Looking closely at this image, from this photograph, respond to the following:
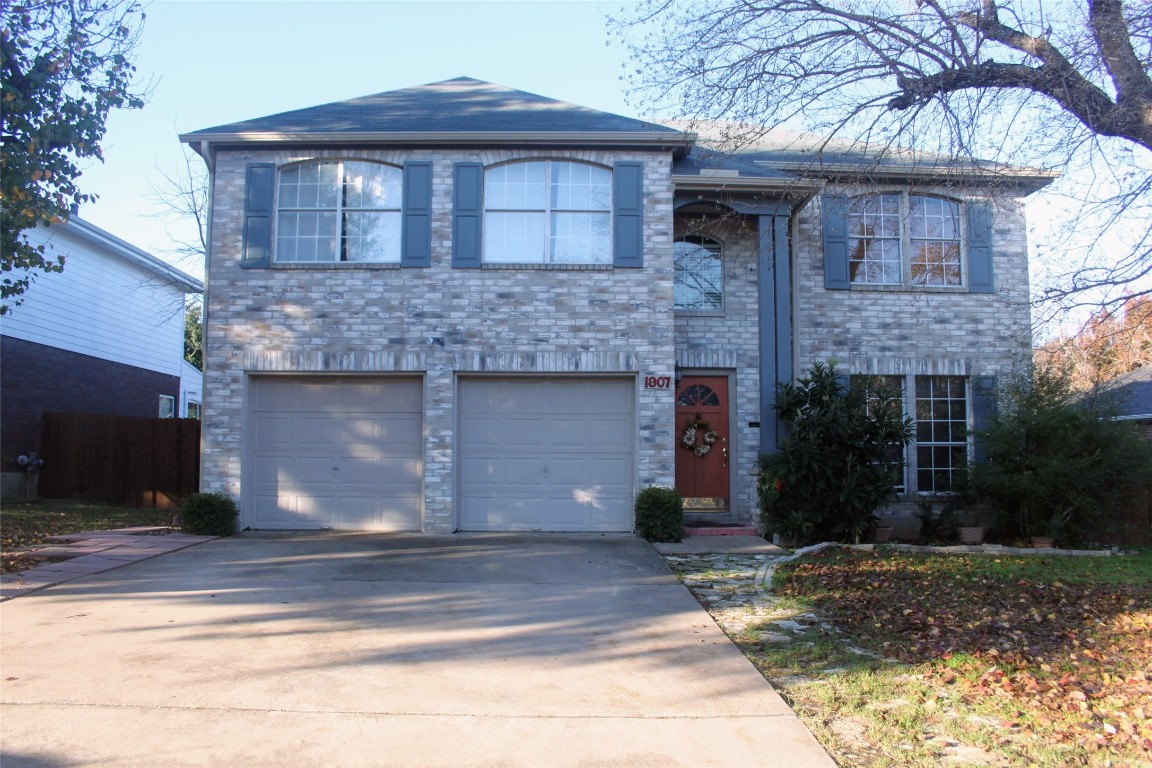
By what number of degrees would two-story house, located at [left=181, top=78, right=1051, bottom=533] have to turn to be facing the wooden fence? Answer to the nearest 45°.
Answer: approximately 135° to its right

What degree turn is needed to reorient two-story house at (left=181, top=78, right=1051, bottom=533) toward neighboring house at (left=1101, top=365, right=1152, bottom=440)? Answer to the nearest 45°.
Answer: approximately 90° to its left

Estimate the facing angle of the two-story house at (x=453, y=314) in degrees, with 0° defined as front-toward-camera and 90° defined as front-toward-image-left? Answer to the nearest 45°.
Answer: approximately 0°

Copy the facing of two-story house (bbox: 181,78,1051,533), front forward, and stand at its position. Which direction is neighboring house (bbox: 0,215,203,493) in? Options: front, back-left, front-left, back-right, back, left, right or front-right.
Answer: back-right

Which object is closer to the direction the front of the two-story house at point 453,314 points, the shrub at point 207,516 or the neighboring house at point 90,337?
the shrub

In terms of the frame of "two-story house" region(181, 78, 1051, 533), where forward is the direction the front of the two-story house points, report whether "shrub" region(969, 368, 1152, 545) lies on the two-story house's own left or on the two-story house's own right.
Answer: on the two-story house's own left

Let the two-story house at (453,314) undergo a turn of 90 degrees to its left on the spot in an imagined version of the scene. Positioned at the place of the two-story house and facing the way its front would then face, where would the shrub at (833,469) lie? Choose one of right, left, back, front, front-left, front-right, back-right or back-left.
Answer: front
